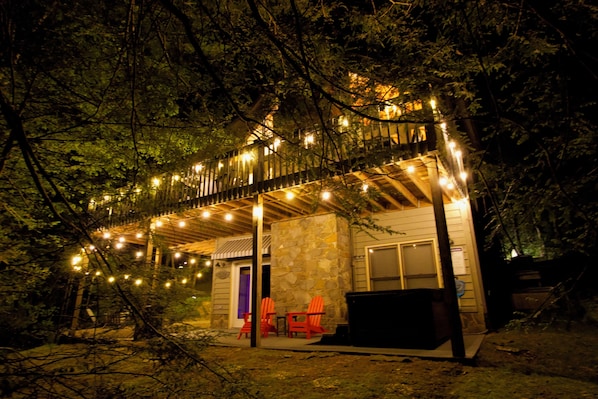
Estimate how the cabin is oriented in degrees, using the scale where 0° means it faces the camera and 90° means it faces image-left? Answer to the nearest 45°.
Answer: approximately 45°

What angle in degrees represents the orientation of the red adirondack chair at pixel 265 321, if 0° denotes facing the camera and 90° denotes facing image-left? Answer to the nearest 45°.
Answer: approximately 45°

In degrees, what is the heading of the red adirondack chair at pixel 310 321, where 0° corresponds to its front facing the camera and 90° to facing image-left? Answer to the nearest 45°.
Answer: approximately 45°
